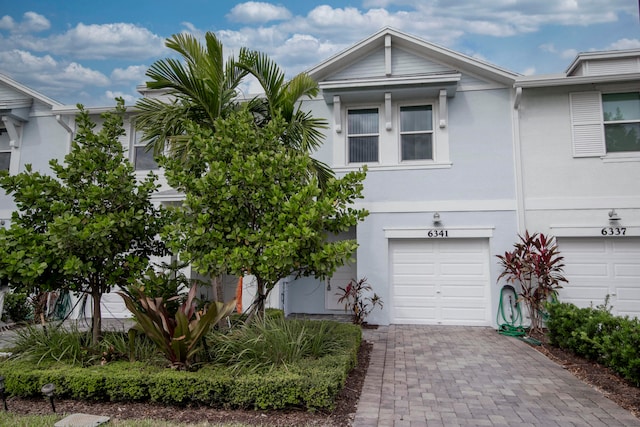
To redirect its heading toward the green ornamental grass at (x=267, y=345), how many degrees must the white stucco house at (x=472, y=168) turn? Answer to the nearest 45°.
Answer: approximately 45° to its right

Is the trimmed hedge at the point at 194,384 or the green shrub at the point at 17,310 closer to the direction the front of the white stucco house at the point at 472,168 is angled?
the trimmed hedge

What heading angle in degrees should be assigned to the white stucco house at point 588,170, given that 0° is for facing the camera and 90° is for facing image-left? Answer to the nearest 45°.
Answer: approximately 0°

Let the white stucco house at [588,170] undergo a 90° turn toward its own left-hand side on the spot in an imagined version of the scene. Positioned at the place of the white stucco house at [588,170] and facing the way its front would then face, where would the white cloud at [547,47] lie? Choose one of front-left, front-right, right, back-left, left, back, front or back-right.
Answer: left

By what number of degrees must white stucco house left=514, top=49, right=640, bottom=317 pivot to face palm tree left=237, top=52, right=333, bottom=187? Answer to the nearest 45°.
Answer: approximately 45° to its right

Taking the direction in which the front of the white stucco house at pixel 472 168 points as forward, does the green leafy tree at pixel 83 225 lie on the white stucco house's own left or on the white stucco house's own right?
on the white stucco house's own right

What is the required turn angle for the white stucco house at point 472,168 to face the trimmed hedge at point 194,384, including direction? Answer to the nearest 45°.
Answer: approximately 45° to its right

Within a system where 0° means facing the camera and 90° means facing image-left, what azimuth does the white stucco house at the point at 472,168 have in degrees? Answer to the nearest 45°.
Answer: approximately 0°

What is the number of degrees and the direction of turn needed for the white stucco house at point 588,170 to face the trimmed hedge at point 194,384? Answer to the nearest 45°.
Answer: approximately 45° to its right

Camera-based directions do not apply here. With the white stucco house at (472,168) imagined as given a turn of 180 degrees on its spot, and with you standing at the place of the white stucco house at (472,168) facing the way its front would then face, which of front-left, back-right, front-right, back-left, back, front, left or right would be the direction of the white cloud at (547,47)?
front-right

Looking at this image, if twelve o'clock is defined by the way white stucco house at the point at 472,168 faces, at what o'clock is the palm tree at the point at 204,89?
The palm tree is roughly at 2 o'clock from the white stucco house.

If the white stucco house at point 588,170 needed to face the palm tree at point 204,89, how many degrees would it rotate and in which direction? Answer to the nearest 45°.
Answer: approximately 45° to its right
